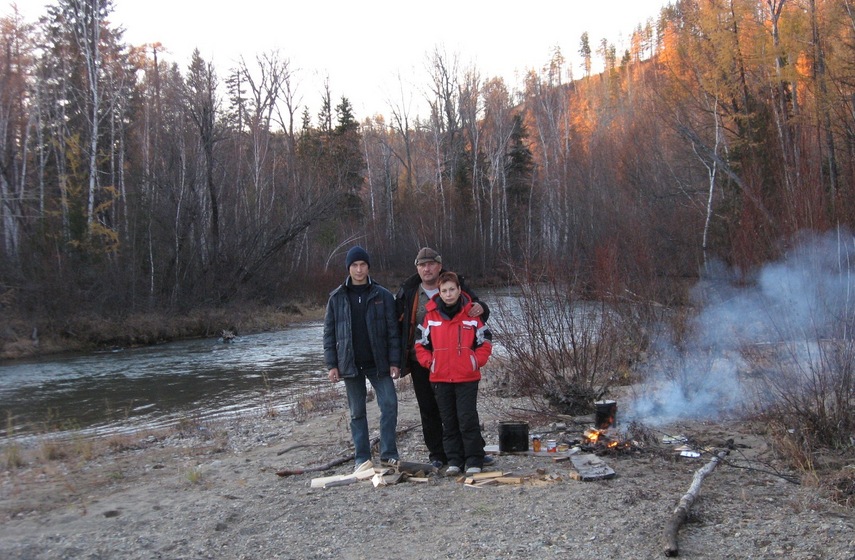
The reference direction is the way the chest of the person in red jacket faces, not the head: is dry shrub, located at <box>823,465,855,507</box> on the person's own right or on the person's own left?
on the person's own left

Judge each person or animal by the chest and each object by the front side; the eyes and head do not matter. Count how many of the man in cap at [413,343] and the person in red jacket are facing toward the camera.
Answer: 2

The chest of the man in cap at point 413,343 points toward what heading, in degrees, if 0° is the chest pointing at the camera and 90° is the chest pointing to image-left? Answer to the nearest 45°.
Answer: approximately 0°

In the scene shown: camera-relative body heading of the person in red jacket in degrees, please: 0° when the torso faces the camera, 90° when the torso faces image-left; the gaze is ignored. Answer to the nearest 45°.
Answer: approximately 0°

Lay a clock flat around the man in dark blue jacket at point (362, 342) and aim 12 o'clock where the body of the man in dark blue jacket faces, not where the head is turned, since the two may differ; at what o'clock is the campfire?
The campfire is roughly at 9 o'clock from the man in dark blue jacket.

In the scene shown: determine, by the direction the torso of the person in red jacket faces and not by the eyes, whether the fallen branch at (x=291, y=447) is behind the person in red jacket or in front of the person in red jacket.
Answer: behind
